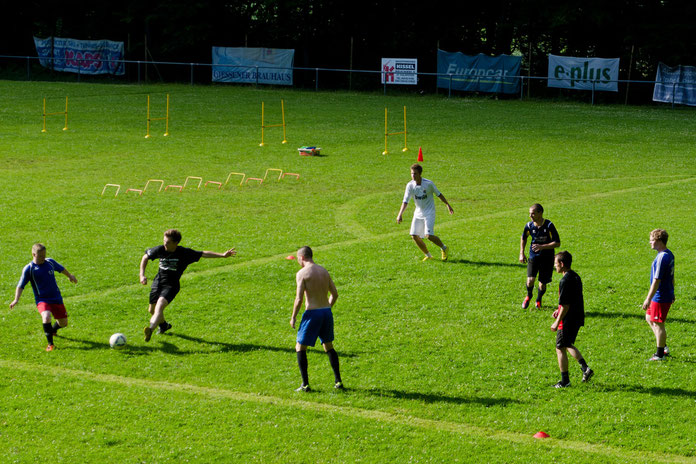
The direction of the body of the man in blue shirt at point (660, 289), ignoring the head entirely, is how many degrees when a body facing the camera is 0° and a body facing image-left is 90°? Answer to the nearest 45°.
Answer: approximately 90°

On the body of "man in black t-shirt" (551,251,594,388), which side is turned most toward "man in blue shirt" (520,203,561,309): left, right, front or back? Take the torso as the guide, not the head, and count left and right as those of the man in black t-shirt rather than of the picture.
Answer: right

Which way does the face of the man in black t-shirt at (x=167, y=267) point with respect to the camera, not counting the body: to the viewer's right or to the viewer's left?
to the viewer's left

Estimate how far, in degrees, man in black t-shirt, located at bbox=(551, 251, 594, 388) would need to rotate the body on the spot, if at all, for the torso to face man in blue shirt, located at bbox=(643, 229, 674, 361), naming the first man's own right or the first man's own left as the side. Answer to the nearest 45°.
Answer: approximately 135° to the first man's own right

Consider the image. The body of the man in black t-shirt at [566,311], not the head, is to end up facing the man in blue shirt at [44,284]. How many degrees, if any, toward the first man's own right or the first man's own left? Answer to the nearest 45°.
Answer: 0° — they already face them

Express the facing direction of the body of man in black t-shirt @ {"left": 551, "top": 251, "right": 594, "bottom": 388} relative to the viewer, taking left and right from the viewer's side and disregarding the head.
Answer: facing to the left of the viewer

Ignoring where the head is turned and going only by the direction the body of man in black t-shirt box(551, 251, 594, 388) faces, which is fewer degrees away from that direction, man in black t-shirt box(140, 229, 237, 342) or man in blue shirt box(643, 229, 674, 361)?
the man in black t-shirt

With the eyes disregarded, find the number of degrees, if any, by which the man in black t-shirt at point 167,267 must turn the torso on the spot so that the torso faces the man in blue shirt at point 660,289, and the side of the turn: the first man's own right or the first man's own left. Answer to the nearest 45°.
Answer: approximately 135° to the first man's own left

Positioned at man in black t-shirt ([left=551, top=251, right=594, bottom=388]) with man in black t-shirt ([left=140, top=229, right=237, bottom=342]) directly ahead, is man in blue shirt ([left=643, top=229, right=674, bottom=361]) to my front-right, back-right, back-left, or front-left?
back-right

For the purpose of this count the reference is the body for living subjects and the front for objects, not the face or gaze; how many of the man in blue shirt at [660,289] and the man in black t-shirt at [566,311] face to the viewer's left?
2

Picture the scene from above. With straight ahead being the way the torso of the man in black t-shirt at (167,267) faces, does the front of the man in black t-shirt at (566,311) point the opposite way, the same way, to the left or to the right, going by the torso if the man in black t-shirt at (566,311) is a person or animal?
to the right
